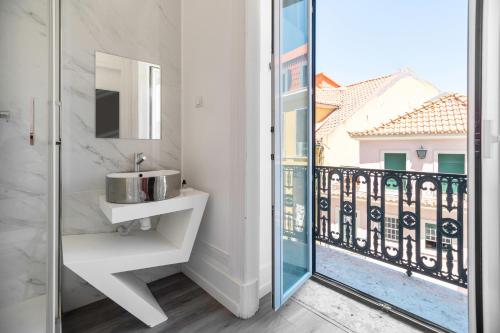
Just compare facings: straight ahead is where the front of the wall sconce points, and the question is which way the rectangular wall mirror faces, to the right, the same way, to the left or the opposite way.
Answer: to the left

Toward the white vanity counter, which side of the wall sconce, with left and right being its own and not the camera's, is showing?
front

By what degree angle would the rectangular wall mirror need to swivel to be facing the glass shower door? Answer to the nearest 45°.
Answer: approximately 90° to its right

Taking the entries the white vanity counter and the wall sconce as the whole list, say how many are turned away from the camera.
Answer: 0

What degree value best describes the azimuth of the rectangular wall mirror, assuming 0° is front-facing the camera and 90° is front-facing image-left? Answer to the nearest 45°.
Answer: approximately 315°

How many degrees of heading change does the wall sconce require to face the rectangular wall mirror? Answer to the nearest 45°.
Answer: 0° — it already faces it

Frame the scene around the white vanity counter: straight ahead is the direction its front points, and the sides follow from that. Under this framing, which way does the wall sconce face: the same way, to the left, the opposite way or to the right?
to the right

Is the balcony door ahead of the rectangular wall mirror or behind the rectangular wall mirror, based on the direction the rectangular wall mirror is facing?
ahead

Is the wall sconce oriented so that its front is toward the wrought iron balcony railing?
yes

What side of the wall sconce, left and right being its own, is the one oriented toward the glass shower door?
front

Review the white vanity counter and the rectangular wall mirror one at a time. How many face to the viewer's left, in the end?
0

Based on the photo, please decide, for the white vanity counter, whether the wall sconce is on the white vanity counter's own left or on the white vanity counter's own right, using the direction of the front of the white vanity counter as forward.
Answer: on the white vanity counter's own left
